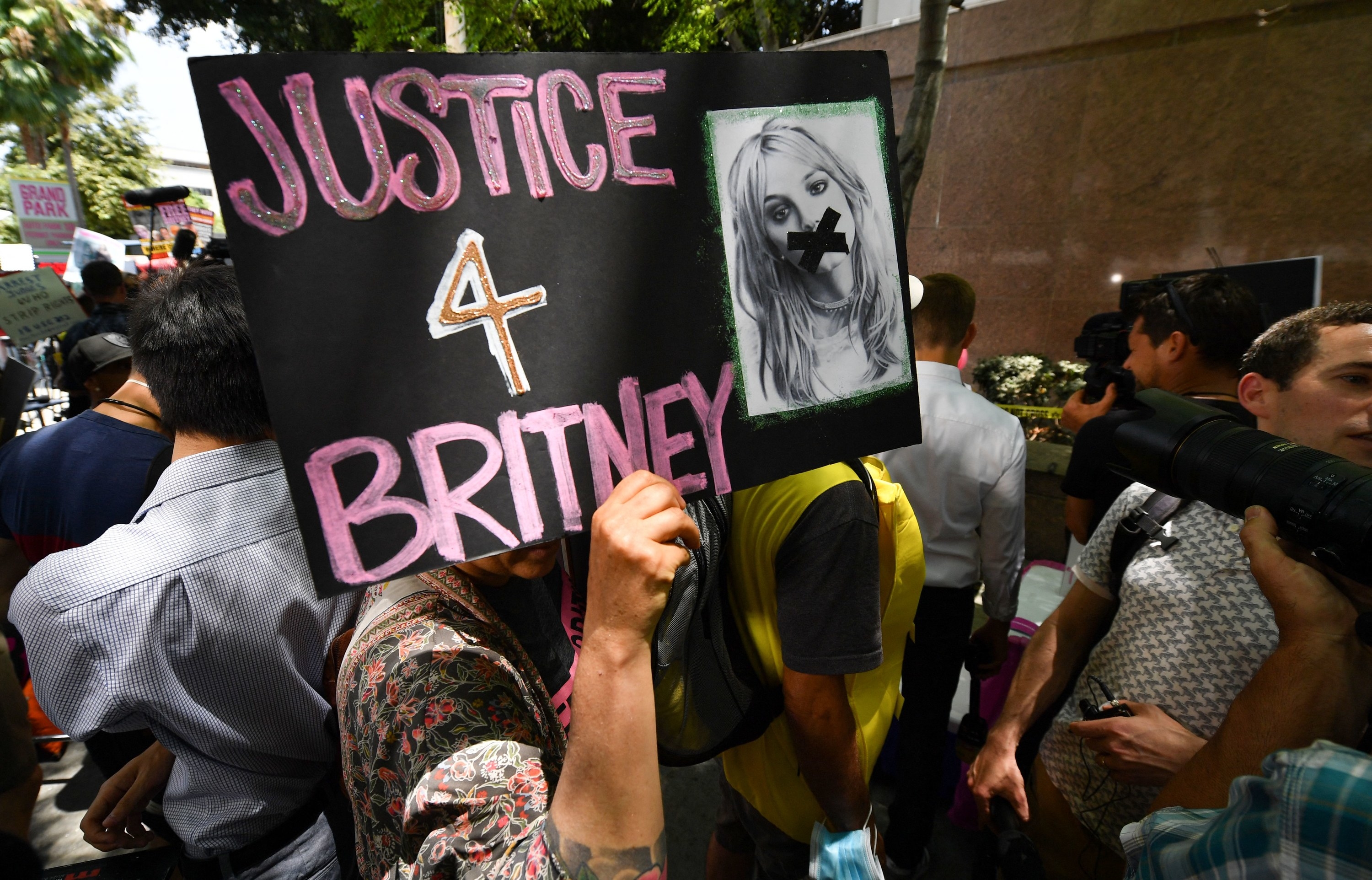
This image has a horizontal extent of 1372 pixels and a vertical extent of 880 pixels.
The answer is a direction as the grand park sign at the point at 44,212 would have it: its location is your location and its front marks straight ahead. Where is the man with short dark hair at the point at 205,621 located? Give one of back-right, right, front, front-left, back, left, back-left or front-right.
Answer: front

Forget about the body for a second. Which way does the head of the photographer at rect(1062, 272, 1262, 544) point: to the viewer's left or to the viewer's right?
to the viewer's left

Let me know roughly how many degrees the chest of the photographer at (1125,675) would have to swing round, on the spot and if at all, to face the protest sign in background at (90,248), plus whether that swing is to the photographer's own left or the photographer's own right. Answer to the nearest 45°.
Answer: approximately 45° to the photographer's own right

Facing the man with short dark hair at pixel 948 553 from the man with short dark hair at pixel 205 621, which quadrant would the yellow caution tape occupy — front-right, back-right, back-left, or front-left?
front-left

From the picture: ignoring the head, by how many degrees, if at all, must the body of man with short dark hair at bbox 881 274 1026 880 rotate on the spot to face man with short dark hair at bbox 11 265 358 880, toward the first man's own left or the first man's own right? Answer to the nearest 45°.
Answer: approximately 135° to the first man's own left

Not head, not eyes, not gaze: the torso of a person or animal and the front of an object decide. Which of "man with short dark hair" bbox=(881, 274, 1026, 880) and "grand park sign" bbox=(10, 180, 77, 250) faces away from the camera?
the man with short dark hair

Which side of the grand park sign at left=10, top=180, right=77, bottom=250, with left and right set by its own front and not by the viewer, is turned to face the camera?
front

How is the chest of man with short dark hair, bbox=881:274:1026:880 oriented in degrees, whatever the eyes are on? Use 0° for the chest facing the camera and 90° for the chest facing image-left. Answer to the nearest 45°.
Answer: approximately 180°

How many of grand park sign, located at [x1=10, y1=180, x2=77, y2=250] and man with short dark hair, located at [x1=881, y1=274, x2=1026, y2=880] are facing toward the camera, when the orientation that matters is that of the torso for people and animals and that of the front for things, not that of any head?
1
